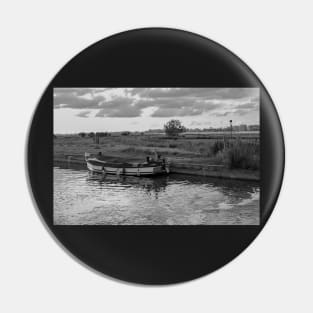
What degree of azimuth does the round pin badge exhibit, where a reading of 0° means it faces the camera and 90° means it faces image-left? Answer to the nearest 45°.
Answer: approximately 0°
